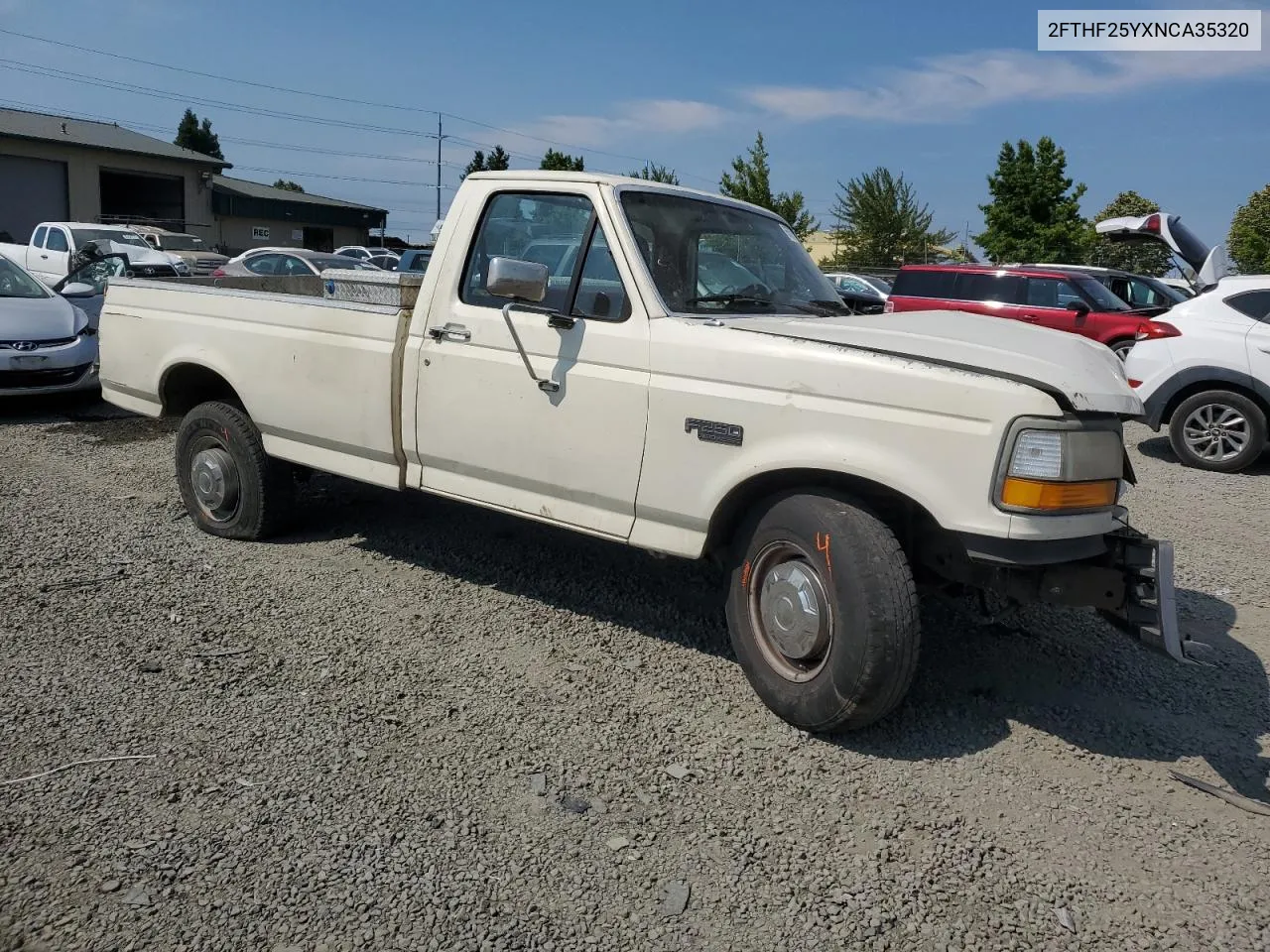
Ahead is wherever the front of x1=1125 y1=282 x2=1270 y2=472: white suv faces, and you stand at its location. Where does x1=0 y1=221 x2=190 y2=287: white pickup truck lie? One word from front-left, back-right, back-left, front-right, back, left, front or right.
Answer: back

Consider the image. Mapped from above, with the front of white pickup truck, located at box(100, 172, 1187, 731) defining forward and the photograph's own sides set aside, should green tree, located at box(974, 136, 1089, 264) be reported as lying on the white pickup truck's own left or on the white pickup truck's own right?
on the white pickup truck's own left

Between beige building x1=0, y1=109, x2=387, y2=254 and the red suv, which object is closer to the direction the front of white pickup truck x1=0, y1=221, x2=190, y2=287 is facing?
the red suv

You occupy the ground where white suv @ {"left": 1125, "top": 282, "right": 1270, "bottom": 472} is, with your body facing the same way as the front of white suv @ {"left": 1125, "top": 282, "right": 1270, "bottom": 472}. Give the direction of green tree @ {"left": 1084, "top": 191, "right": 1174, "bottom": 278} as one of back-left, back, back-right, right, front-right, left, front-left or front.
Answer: left

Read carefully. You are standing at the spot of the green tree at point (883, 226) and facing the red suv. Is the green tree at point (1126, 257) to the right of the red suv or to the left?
left

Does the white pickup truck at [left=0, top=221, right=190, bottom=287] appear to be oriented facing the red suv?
yes

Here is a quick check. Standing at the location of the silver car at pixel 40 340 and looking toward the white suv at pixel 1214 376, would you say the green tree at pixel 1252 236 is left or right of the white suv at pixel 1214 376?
left

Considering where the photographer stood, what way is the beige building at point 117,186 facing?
facing the viewer and to the right of the viewer

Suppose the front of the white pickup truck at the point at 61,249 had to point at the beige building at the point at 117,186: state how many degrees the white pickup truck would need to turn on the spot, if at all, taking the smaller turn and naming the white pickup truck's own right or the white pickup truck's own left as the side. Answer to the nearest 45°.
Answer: approximately 135° to the white pickup truck's own left

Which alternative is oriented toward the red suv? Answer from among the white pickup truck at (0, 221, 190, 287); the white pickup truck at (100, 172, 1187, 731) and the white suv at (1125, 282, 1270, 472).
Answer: the white pickup truck at (0, 221, 190, 287)

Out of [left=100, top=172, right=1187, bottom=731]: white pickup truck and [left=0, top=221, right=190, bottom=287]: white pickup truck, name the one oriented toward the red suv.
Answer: [left=0, top=221, right=190, bottom=287]: white pickup truck

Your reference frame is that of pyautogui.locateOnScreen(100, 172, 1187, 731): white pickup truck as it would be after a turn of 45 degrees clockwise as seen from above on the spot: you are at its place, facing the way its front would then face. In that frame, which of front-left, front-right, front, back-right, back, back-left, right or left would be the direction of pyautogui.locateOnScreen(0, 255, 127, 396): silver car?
back-right
